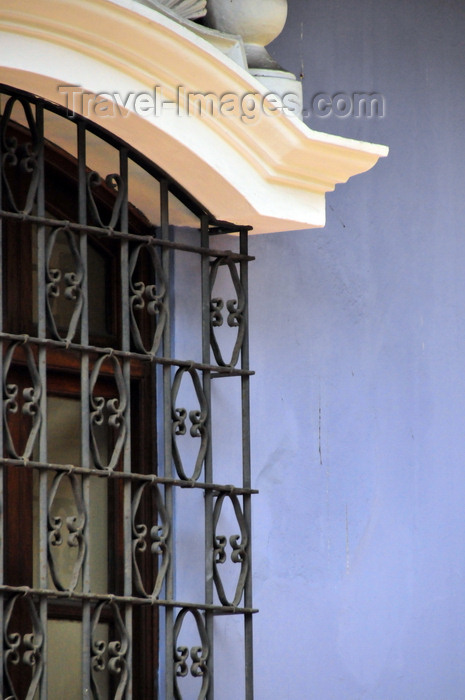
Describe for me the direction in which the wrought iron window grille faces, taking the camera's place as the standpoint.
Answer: facing the viewer and to the left of the viewer
